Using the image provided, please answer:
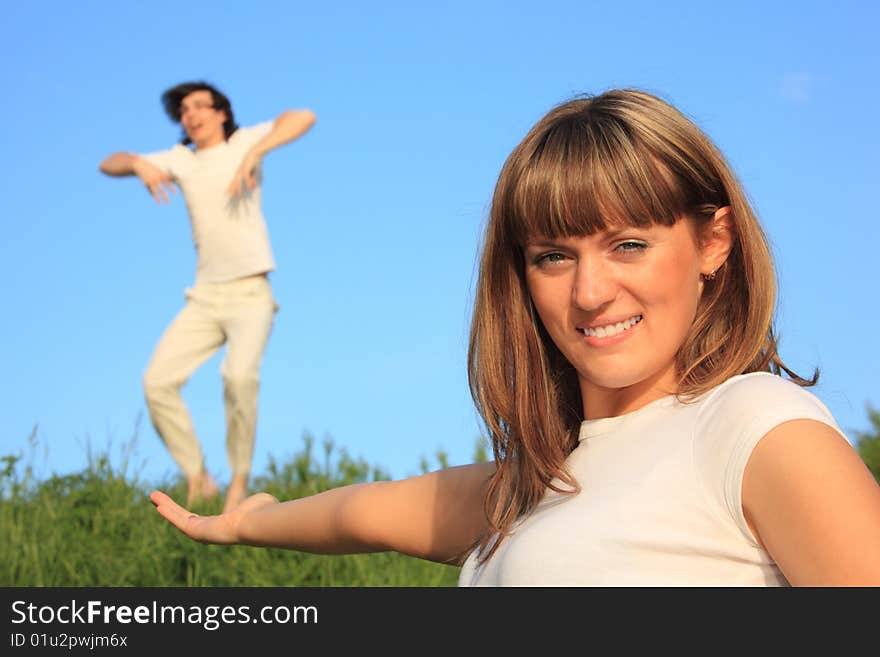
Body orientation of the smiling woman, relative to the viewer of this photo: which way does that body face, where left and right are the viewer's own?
facing the viewer and to the left of the viewer

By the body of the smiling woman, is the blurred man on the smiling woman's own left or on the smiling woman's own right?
on the smiling woman's own right
